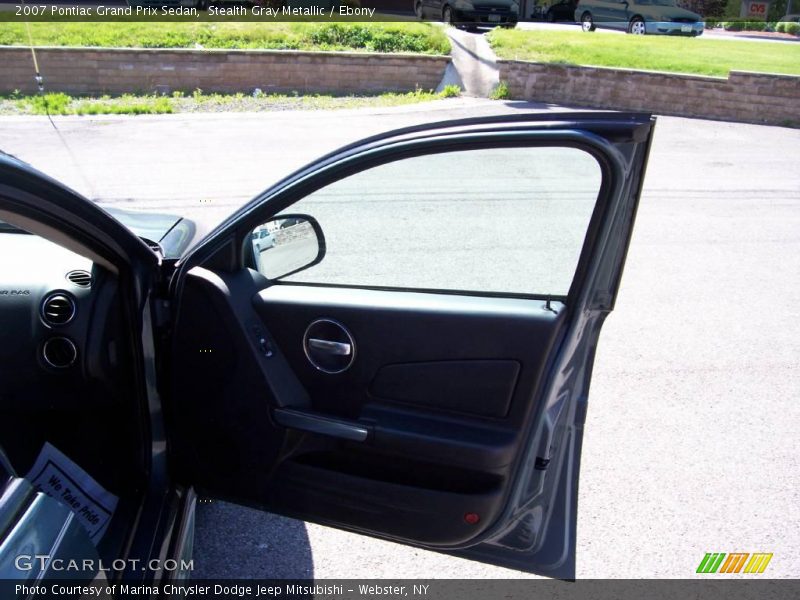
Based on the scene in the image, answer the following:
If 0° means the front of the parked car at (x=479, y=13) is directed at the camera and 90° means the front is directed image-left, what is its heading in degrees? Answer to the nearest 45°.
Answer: approximately 315°

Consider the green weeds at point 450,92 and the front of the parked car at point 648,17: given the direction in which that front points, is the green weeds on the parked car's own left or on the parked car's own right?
on the parked car's own right

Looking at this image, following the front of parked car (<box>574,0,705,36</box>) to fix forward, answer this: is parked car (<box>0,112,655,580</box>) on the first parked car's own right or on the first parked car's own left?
on the first parked car's own right
